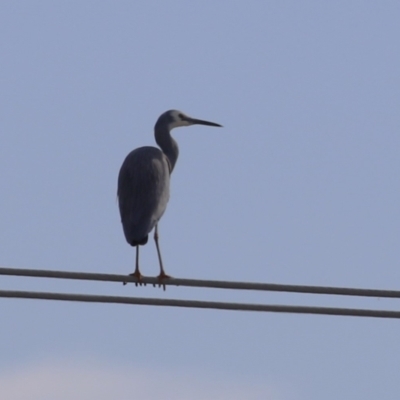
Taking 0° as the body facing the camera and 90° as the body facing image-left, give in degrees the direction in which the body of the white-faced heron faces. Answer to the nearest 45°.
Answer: approximately 225°
